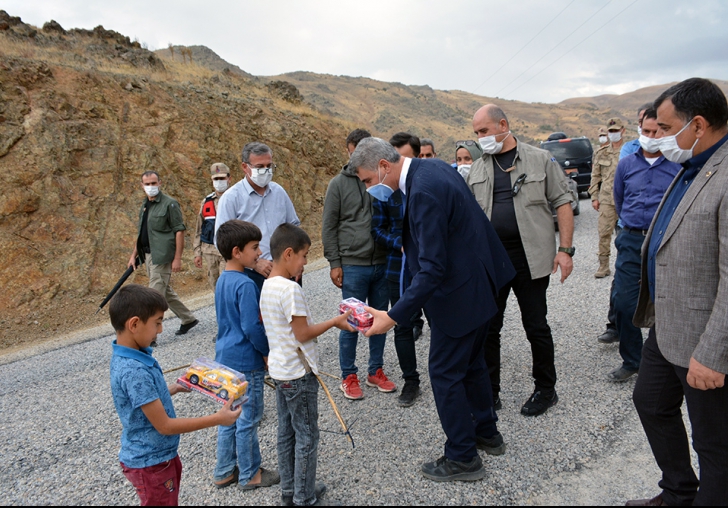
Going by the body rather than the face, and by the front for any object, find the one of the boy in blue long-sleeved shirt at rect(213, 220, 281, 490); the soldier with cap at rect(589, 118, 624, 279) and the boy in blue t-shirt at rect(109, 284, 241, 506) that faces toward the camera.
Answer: the soldier with cap

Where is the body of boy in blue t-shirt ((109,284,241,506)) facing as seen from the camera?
to the viewer's right

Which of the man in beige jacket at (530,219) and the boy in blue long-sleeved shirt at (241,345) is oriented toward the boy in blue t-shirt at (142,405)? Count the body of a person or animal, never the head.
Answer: the man in beige jacket

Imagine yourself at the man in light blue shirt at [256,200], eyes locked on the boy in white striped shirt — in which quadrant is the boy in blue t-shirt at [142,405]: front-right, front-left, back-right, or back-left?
front-right

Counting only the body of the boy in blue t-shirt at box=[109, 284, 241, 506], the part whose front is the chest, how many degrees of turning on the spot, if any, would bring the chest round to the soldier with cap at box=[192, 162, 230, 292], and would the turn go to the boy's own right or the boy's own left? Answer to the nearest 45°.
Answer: approximately 90° to the boy's own left

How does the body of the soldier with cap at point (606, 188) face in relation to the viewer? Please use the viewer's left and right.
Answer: facing the viewer

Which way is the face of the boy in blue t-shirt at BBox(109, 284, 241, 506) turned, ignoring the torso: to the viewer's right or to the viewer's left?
to the viewer's right

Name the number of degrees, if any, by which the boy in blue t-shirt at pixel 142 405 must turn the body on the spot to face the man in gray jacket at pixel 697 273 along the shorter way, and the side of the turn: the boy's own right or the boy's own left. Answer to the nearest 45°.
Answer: approximately 45° to the boy's own right

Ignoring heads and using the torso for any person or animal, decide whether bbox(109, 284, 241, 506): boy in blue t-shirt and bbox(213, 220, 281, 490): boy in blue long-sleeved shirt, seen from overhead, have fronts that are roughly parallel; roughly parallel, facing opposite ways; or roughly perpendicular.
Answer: roughly parallel

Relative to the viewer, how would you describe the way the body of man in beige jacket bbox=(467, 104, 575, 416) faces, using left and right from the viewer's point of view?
facing the viewer and to the left of the viewer

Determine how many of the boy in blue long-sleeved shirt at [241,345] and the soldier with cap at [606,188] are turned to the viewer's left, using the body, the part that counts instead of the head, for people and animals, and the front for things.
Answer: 0

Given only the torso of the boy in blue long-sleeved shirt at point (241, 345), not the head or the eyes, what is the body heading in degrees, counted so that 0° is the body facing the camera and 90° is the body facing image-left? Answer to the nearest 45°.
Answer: approximately 270°

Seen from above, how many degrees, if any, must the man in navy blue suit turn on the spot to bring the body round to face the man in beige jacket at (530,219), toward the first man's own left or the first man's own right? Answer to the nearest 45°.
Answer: approximately 135° to the first man's own right

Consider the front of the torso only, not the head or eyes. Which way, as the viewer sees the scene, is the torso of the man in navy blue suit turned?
to the viewer's left

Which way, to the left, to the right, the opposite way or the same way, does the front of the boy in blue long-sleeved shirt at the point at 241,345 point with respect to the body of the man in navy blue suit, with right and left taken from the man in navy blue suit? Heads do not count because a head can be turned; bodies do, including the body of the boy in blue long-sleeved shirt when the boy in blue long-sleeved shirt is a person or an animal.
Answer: the opposite way

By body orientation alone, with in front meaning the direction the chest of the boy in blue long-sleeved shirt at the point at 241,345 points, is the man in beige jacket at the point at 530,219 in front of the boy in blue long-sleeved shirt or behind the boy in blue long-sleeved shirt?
in front

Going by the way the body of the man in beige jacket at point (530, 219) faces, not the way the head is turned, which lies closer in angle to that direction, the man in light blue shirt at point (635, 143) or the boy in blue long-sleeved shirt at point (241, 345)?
the boy in blue long-sleeved shirt

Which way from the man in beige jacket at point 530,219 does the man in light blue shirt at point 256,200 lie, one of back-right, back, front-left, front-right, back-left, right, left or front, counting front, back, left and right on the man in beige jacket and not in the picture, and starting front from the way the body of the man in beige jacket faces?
front-right

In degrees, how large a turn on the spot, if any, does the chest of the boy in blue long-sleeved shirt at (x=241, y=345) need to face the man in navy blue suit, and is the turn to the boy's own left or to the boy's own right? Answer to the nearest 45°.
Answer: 0° — they already face them
